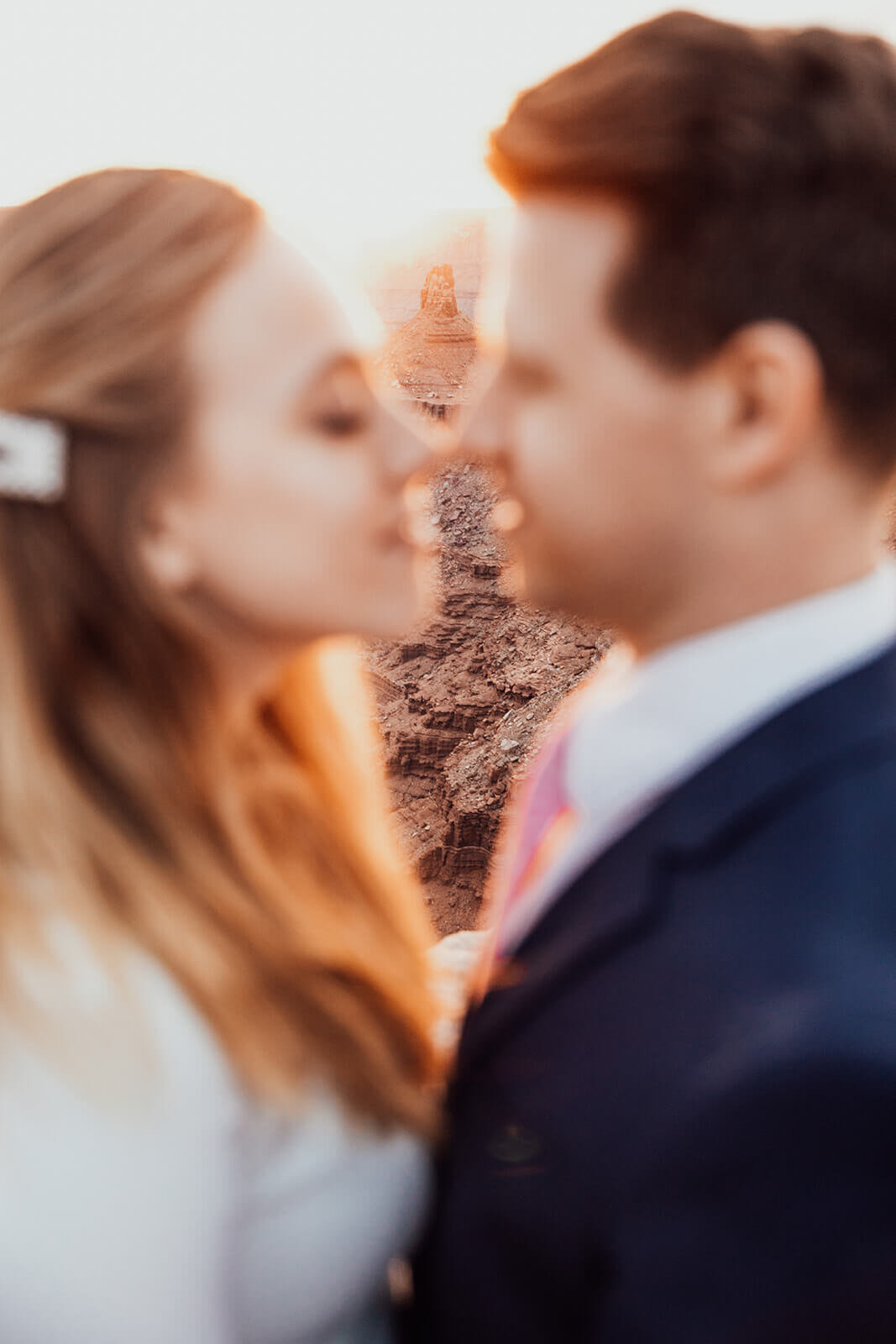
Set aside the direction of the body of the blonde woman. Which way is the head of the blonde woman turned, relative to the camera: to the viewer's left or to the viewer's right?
to the viewer's right

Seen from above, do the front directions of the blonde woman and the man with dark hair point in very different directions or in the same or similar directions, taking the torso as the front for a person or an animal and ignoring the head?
very different directions

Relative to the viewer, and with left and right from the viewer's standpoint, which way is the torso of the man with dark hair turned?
facing to the left of the viewer

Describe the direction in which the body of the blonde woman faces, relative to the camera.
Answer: to the viewer's right

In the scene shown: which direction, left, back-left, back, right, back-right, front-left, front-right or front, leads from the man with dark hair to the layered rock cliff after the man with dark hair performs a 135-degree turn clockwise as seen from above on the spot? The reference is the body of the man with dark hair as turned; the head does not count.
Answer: front-left

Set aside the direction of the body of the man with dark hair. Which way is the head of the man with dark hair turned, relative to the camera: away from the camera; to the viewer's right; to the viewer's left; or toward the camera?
to the viewer's left
